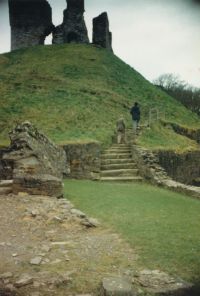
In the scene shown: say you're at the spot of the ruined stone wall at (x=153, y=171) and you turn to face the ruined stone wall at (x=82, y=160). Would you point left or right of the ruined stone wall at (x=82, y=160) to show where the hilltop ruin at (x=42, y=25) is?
right

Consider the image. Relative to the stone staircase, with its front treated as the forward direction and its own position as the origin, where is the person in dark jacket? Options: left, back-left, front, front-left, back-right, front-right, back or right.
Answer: back

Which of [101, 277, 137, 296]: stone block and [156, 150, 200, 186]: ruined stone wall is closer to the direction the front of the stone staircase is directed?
the stone block

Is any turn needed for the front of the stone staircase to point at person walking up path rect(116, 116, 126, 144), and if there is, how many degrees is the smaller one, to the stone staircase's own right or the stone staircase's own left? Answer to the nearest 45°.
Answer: approximately 180°

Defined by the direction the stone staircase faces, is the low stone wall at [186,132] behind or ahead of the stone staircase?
behind
